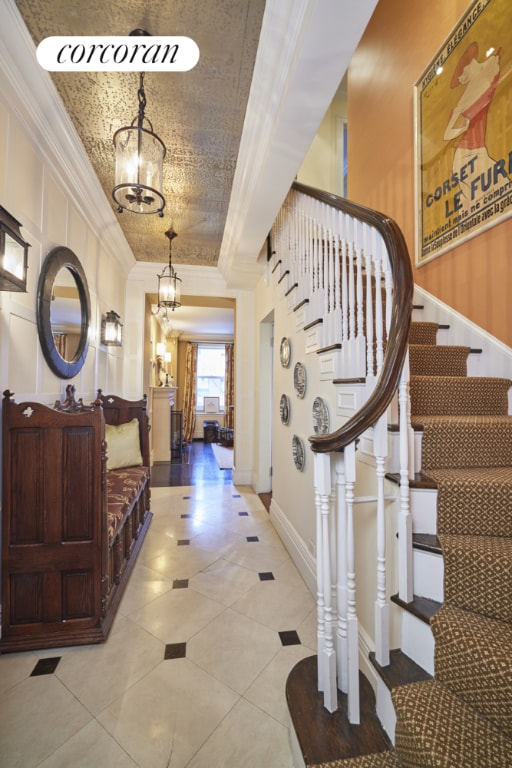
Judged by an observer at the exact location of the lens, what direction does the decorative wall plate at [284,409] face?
facing to the left of the viewer

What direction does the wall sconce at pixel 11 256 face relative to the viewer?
to the viewer's right

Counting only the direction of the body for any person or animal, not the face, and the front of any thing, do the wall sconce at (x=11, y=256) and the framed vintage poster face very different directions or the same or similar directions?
very different directions

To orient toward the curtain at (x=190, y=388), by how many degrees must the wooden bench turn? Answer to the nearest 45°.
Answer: approximately 90° to its left

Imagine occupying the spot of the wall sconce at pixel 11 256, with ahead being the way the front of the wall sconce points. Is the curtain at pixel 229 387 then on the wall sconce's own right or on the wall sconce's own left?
on the wall sconce's own left

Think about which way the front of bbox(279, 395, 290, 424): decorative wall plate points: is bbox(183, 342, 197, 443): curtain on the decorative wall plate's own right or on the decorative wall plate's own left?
on the decorative wall plate's own right

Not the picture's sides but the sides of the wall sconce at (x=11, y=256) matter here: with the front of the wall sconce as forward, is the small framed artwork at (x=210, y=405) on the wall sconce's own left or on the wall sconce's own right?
on the wall sconce's own left

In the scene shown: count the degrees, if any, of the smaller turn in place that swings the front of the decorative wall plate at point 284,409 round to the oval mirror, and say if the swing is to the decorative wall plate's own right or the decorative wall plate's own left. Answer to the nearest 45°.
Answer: approximately 45° to the decorative wall plate's own left

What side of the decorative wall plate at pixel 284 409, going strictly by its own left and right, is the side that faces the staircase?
left

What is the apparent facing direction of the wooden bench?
to the viewer's right

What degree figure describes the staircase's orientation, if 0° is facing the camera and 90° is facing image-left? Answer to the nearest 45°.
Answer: approximately 0°
